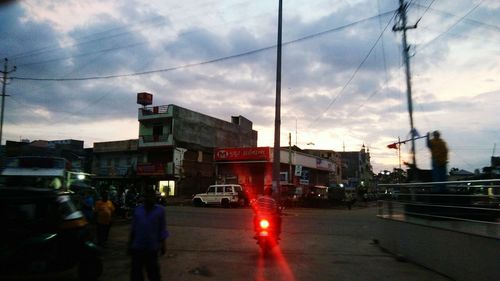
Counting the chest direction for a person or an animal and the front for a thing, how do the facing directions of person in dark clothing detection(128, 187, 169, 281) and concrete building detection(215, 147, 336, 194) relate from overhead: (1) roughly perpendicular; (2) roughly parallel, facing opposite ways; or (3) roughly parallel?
roughly parallel

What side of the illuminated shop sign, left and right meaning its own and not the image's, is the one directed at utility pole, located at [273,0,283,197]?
front

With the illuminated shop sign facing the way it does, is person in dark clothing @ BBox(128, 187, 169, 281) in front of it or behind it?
in front

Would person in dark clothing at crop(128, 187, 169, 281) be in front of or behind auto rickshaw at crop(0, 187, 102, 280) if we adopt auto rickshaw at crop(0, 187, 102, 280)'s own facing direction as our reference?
in front

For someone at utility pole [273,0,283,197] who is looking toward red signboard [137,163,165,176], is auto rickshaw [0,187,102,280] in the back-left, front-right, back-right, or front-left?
back-left

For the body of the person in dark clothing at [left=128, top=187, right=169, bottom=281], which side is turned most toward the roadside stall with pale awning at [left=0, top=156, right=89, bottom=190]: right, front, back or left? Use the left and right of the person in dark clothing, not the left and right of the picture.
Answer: back

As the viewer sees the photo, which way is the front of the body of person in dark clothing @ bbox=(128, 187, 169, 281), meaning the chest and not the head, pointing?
toward the camera

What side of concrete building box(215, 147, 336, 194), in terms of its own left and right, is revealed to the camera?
front
